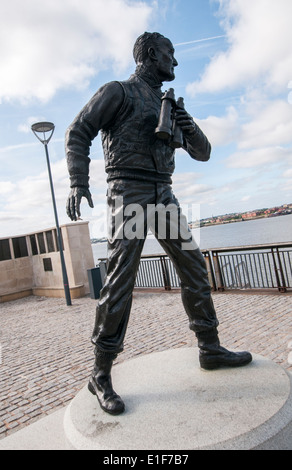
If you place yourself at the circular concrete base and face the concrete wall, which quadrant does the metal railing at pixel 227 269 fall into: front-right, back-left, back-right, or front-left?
front-right

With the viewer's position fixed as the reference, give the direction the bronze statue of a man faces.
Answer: facing the viewer and to the right of the viewer

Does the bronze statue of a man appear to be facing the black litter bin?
no

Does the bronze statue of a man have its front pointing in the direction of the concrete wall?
no

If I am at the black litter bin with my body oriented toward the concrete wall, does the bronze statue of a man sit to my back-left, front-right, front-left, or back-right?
back-left

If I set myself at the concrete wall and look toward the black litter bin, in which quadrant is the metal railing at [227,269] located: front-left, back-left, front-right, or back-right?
front-left

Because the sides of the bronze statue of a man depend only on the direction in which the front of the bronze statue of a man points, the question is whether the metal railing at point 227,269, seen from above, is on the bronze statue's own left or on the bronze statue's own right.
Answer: on the bronze statue's own left
